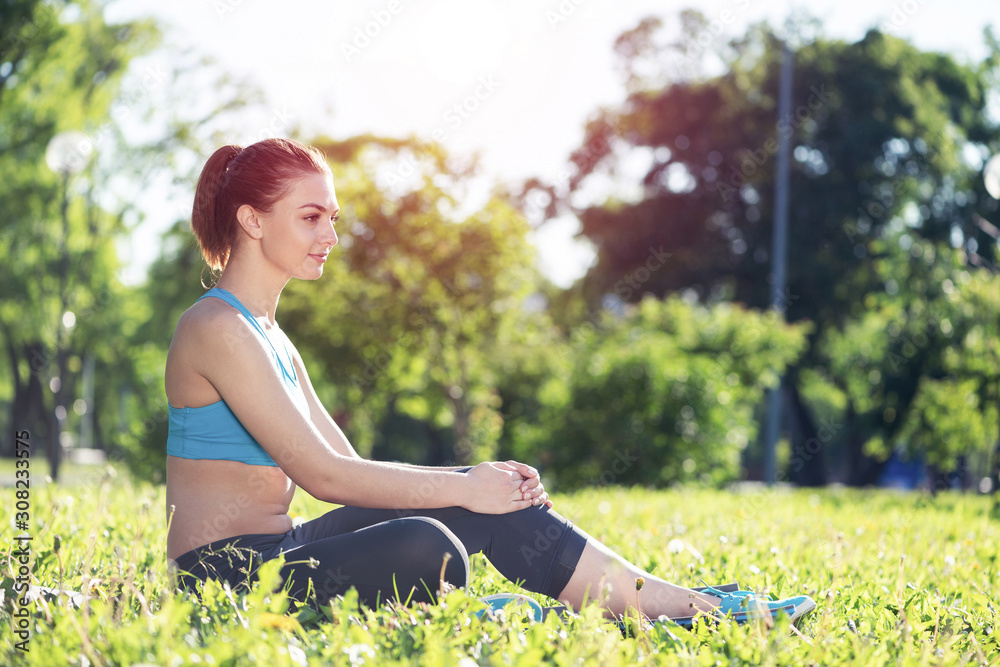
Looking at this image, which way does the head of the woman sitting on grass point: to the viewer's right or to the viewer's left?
to the viewer's right

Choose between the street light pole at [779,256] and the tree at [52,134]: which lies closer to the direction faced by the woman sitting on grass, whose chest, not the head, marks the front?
the street light pole

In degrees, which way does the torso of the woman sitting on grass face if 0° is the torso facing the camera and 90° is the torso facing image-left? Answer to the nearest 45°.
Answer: approximately 270°

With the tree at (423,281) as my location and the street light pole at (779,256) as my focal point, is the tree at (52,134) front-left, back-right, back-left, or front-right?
back-left
